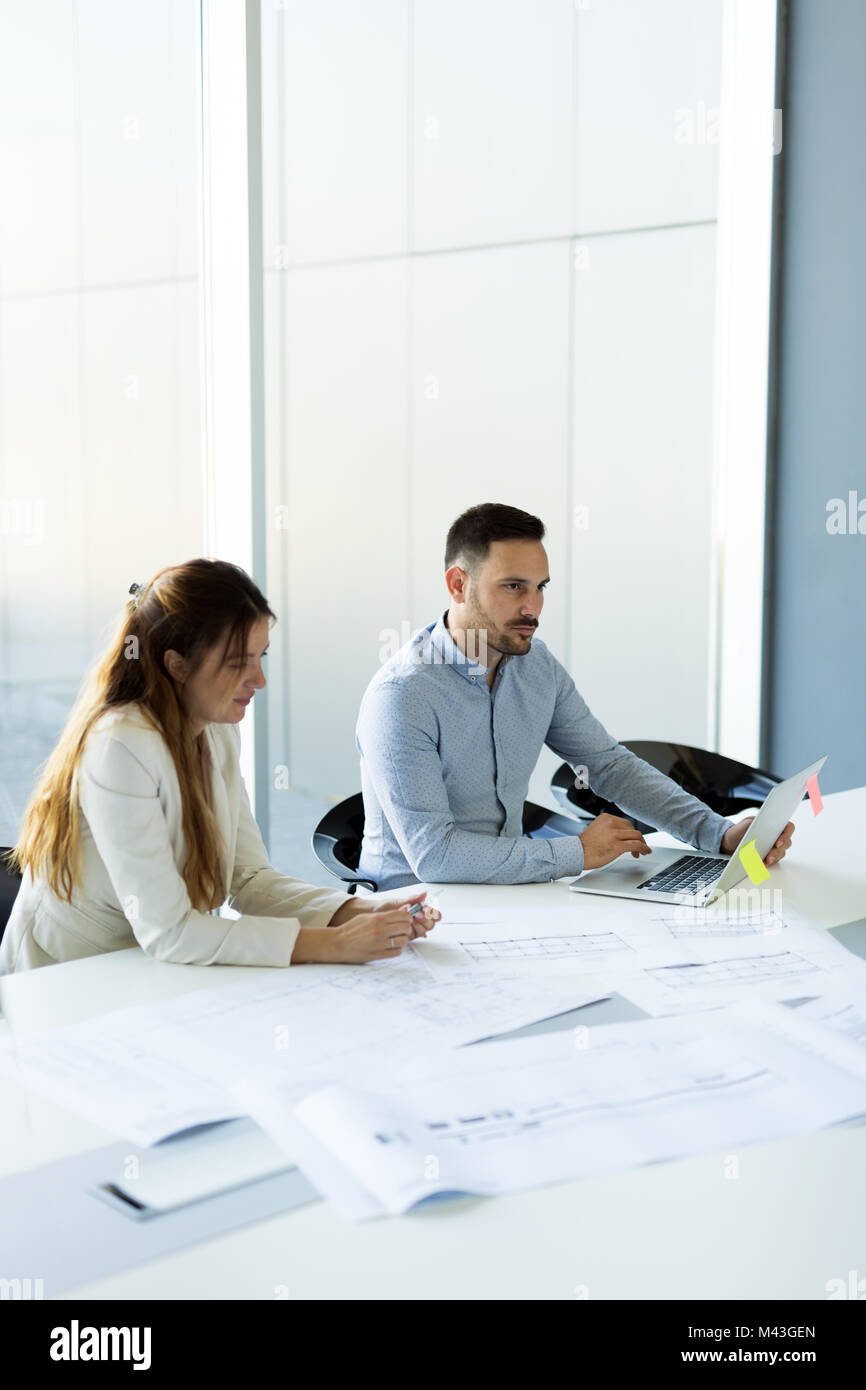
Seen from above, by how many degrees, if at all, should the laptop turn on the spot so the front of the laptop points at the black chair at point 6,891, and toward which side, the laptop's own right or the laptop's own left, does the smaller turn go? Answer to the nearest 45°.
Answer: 0° — it already faces it

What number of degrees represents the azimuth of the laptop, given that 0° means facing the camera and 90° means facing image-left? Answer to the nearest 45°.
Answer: approximately 90°

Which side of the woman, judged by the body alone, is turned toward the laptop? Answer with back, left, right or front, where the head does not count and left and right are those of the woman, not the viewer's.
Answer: front

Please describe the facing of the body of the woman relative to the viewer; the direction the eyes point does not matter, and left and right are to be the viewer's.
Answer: facing to the right of the viewer

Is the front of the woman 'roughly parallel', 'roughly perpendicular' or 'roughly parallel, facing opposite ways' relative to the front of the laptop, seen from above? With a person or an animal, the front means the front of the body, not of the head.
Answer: roughly parallel, facing opposite ways

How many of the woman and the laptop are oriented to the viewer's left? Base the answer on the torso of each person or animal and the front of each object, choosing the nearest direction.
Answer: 1

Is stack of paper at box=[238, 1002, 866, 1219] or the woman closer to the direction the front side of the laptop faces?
the woman

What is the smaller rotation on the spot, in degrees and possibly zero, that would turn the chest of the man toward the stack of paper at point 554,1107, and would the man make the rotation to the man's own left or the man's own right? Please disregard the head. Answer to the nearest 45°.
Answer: approximately 45° to the man's own right

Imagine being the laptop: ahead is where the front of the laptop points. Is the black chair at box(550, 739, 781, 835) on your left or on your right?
on your right

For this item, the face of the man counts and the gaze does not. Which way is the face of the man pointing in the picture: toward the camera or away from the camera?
toward the camera

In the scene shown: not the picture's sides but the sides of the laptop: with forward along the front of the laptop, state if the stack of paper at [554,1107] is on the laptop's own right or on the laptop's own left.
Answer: on the laptop's own left

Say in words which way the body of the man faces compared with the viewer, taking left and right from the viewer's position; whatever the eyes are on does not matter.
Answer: facing the viewer and to the right of the viewer

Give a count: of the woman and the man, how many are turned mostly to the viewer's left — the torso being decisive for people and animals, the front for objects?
0

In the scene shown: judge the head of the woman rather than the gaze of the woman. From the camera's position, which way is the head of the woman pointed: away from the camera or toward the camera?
toward the camera

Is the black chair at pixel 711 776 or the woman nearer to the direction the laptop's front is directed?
the woman

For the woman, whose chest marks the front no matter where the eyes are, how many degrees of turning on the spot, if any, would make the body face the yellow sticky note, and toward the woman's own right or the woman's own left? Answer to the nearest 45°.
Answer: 0° — they already face it

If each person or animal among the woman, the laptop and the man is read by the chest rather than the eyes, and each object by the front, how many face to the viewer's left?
1

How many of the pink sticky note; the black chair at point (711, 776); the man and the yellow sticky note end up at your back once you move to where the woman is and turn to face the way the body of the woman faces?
0
